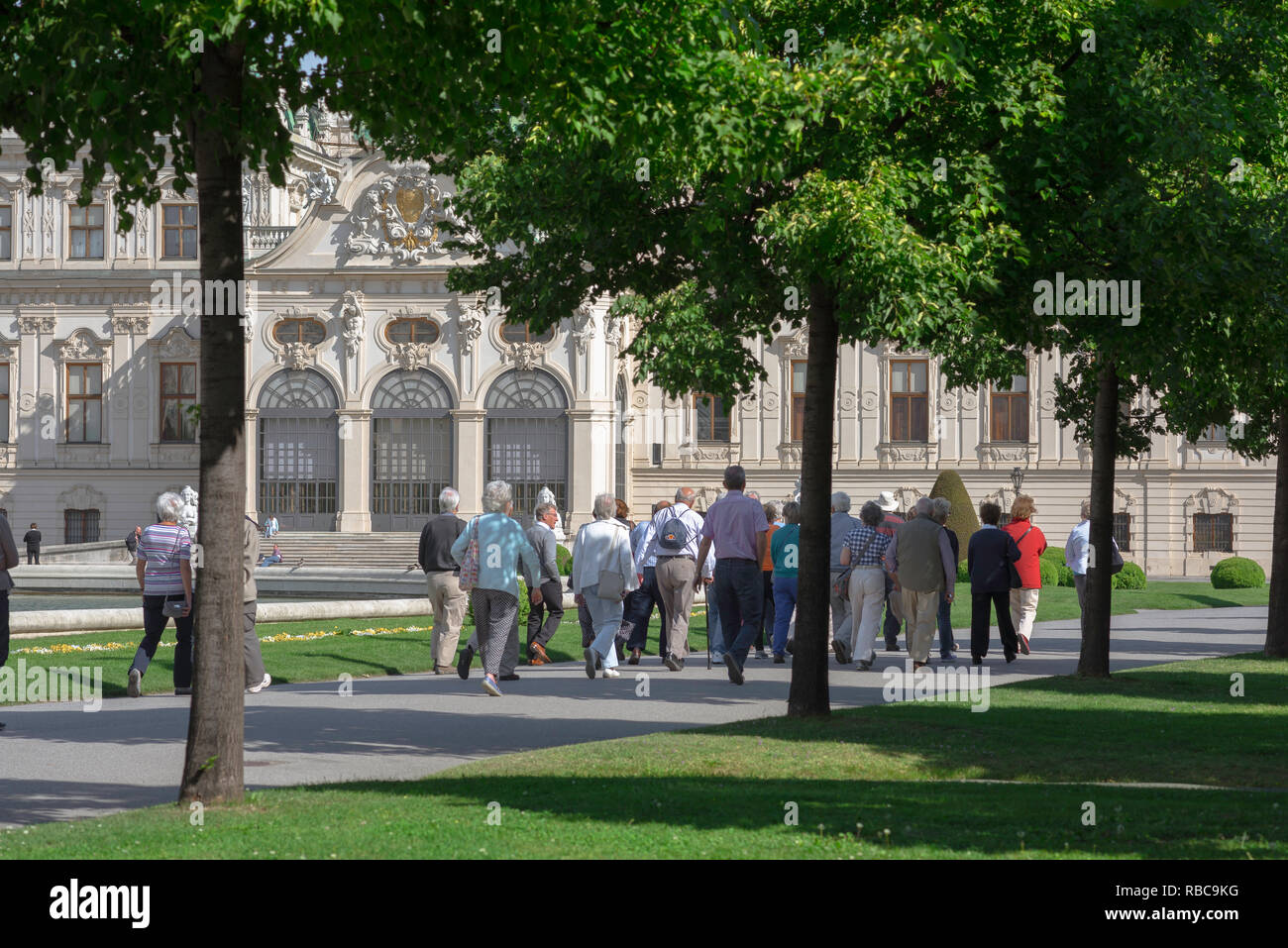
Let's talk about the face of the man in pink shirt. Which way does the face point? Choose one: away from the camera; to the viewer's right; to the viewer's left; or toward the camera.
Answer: away from the camera

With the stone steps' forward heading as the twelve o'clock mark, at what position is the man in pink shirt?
The man in pink shirt is roughly at 12 o'clock from the stone steps.

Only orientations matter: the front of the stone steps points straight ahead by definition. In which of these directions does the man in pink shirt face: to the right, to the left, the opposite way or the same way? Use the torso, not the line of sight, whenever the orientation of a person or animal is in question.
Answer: the opposite way

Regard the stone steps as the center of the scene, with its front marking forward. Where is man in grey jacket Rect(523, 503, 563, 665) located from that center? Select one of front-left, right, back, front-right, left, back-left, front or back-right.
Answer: front

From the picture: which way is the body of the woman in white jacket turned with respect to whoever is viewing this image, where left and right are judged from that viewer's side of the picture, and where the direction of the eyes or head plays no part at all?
facing away from the viewer

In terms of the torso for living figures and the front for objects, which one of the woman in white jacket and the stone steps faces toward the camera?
the stone steps

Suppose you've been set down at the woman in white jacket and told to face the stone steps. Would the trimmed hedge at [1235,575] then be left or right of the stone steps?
right

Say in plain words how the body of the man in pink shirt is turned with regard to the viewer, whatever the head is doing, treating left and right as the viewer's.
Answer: facing away from the viewer

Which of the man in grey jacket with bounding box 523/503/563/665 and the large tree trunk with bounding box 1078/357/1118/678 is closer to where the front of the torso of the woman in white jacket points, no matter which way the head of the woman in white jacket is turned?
the man in grey jacket

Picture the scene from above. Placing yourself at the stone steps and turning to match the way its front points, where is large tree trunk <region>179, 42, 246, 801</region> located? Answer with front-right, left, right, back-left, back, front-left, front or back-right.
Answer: front

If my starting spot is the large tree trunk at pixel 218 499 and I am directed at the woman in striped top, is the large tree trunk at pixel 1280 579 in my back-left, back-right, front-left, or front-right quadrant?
front-right

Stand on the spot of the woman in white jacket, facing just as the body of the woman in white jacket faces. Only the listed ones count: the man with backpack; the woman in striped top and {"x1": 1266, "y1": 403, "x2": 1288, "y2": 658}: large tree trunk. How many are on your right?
2

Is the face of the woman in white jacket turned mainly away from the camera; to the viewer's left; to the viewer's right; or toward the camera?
away from the camera

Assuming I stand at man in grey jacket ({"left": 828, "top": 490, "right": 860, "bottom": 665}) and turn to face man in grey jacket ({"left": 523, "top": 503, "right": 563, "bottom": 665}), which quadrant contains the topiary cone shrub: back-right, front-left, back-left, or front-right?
back-right

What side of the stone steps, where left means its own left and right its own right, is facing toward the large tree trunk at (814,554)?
front

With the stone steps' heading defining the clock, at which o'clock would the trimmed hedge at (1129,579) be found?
The trimmed hedge is roughly at 10 o'clock from the stone steps.

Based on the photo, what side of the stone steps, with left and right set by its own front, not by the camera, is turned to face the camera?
front
